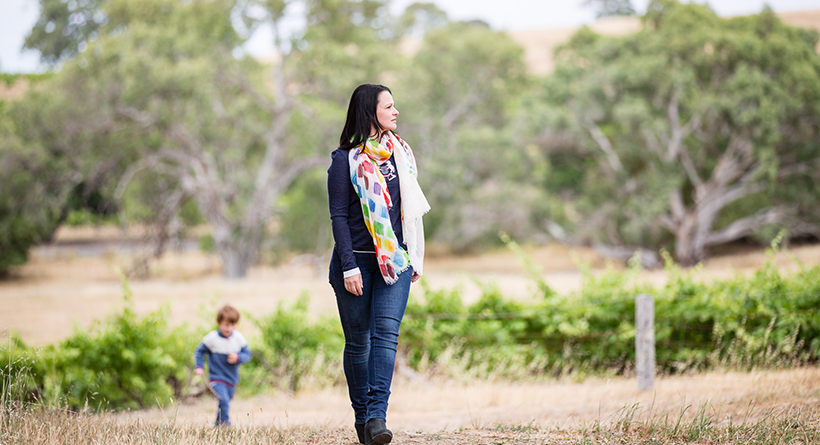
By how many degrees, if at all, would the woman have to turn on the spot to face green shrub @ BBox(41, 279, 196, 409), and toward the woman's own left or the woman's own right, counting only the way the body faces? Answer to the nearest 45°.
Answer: approximately 180°

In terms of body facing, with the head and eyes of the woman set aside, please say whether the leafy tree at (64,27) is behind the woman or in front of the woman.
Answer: behind

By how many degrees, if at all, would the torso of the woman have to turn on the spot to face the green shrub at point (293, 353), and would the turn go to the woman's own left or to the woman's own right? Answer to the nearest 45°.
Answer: approximately 135° to the woman's own left

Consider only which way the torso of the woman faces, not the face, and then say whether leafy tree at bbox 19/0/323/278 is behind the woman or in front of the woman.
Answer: behind

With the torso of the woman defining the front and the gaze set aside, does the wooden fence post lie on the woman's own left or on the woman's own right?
on the woman's own left

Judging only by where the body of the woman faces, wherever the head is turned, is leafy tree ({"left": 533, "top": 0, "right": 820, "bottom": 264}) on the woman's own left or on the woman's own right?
on the woman's own left

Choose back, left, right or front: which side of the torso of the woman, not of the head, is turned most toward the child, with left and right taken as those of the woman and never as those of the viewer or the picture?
back

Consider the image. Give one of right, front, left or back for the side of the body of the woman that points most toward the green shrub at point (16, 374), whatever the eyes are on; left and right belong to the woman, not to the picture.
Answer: back

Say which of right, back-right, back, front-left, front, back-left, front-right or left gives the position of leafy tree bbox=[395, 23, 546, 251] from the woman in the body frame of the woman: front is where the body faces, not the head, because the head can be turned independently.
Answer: back-left

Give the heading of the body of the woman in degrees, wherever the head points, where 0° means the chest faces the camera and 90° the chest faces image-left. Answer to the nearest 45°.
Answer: approximately 315°

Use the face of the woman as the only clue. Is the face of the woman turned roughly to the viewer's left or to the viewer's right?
to the viewer's right
